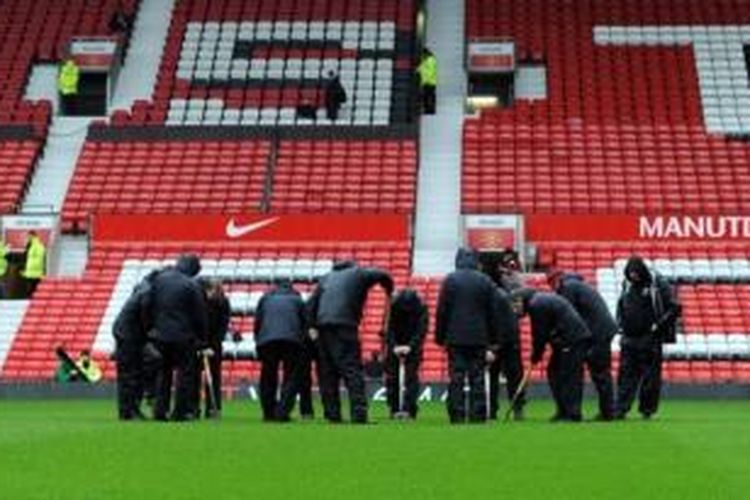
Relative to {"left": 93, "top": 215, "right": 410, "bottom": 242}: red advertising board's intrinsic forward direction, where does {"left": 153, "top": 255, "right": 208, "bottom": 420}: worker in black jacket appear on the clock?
The worker in black jacket is roughly at 12 o'clock from the red advertising board.

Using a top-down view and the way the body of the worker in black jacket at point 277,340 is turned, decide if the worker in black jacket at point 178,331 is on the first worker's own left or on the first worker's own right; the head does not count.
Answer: on the first worker's own left

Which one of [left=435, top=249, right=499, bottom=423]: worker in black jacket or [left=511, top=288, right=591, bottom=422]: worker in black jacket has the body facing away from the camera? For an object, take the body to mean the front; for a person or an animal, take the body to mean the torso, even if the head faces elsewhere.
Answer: [left=435, top=249, right=499, bottom=423]: worker in black jacket

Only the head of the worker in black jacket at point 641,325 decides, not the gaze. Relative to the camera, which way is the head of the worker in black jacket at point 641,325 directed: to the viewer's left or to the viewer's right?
to the viewer's left

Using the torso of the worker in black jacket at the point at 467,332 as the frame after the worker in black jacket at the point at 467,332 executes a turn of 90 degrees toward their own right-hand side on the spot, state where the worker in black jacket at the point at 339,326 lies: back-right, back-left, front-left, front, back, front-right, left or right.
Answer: back

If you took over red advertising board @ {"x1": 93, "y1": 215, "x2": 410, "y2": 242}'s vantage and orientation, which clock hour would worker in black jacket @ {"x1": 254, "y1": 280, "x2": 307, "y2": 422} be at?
The worker in black jacket is roughly at 12 o'clock from the red advertising board.

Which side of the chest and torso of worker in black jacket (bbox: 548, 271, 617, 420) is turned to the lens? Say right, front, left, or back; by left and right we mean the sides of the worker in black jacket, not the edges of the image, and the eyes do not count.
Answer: left

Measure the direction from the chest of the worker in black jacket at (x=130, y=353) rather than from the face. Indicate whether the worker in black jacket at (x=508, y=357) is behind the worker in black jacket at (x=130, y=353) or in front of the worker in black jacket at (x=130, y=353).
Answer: in front

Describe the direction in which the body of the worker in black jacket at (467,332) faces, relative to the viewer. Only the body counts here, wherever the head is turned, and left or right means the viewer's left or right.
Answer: facing away from the viewer

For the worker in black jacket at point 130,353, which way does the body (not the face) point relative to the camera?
to the viewer's right

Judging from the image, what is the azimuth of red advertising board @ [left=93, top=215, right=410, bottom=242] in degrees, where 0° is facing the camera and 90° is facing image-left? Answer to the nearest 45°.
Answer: approximately 0°

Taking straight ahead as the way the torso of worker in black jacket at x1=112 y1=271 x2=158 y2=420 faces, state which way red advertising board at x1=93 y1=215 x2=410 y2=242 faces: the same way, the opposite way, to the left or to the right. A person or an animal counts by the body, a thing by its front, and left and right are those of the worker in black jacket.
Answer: to the right

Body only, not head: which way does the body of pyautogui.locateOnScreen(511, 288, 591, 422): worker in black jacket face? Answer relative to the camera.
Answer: to the viewer's left

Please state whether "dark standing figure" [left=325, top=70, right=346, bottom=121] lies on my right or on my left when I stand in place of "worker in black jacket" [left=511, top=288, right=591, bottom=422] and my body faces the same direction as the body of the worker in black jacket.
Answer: on my right

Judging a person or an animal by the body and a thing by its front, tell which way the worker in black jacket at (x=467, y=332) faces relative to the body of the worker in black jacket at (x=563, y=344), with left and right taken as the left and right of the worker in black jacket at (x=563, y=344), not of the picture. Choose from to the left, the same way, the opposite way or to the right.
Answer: to the right
